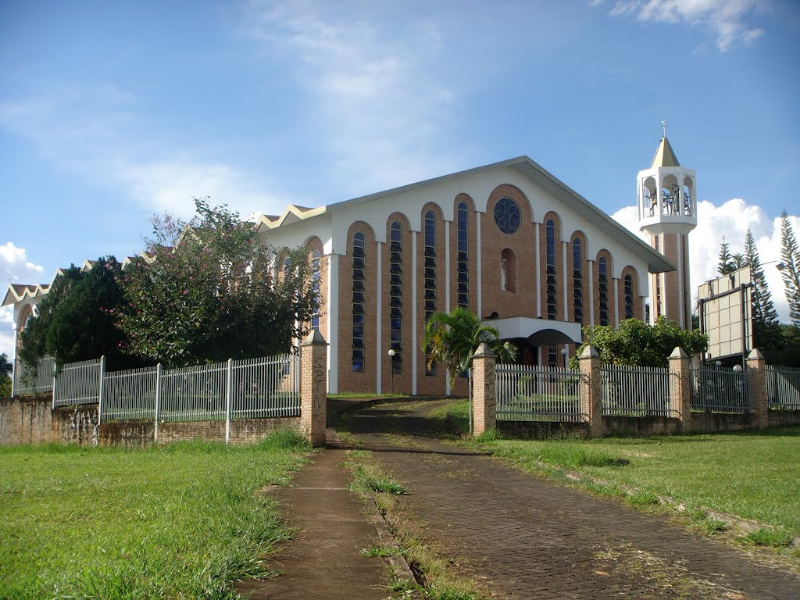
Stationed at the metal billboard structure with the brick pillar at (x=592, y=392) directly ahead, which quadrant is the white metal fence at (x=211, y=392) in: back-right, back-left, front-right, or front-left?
front-right

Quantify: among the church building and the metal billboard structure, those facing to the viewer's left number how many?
0

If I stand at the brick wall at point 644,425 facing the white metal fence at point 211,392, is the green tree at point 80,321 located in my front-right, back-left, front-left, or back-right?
front-right

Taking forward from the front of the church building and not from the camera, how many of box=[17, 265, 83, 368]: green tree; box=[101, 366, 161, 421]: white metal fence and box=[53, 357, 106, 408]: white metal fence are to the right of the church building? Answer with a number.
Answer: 3

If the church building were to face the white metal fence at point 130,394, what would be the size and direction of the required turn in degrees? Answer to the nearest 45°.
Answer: approximately 90° to its right
